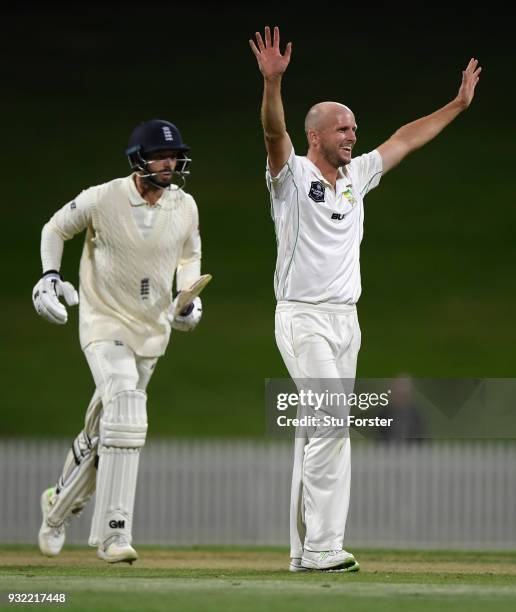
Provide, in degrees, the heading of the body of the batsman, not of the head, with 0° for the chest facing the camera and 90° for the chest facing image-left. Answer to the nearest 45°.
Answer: approximately 315°
